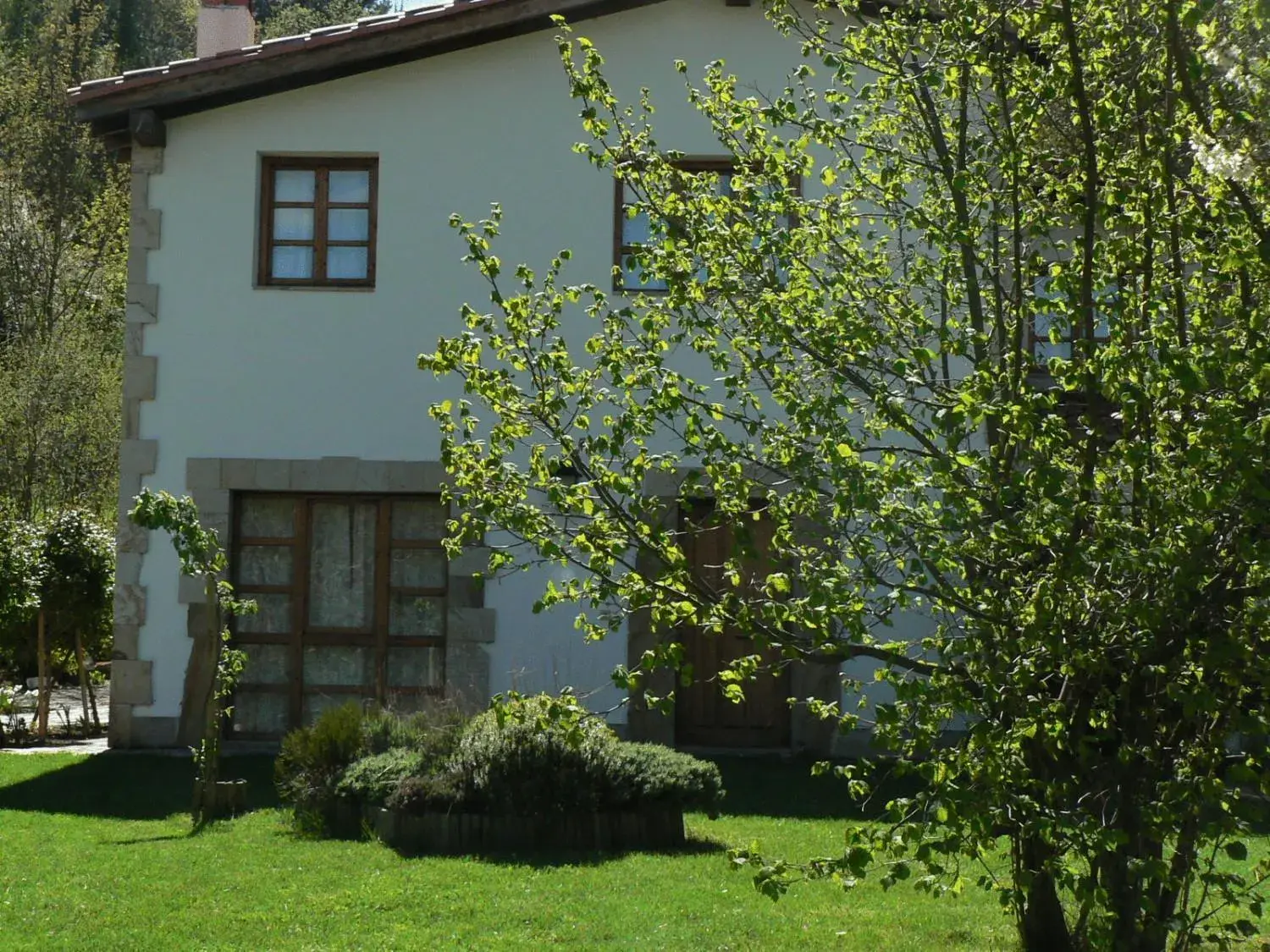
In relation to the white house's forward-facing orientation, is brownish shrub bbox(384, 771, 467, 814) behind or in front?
in front

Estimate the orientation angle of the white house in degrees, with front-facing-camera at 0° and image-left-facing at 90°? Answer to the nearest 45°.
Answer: approximately 0°

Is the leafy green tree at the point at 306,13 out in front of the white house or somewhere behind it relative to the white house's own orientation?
behind

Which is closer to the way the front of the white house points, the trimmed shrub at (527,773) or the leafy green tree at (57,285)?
the trimmed shrub

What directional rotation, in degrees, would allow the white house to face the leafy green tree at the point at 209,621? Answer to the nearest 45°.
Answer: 0° — it already faces it

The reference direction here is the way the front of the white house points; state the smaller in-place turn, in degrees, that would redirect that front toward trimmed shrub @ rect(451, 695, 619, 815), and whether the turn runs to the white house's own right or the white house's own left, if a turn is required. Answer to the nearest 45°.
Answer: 0° — it already faces it

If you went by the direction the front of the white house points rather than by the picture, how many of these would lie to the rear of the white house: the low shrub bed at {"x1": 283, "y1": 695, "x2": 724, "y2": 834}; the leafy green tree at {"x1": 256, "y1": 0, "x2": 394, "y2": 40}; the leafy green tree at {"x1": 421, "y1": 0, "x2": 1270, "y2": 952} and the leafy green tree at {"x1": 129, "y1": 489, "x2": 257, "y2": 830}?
1

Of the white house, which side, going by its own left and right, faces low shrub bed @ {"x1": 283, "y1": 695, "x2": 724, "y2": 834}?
front

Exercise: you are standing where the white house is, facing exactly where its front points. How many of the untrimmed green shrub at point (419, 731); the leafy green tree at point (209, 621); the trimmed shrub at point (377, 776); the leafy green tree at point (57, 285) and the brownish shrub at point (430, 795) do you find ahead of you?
4

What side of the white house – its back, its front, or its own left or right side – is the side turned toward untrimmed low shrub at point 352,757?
front

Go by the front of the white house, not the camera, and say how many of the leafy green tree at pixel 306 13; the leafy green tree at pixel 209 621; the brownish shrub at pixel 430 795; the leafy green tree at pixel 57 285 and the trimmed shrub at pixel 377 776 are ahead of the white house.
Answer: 3
